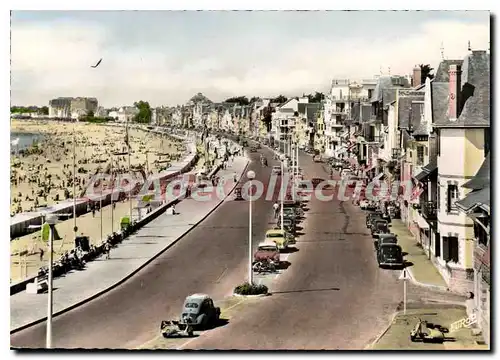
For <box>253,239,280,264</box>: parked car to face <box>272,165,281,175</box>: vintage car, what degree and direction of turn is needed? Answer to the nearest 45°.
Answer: approximately 135° to its right

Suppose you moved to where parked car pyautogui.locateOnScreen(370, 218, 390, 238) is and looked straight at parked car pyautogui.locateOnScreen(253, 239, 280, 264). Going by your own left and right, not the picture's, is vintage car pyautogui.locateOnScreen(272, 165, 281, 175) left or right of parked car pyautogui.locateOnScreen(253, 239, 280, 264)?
right

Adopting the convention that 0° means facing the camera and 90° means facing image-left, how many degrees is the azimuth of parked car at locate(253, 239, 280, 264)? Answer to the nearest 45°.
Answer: approximately 45°

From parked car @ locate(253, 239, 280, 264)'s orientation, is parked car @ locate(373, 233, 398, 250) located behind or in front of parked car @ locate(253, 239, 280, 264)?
behind

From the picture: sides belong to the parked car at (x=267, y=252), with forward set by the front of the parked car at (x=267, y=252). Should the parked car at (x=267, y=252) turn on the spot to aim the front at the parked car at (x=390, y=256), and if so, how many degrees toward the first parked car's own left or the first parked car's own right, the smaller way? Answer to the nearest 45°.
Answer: approximately 135° to the first parked car's own left

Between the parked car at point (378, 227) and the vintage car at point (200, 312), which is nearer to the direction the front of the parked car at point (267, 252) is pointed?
the vintage car

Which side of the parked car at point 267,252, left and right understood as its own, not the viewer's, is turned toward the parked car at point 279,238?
back
